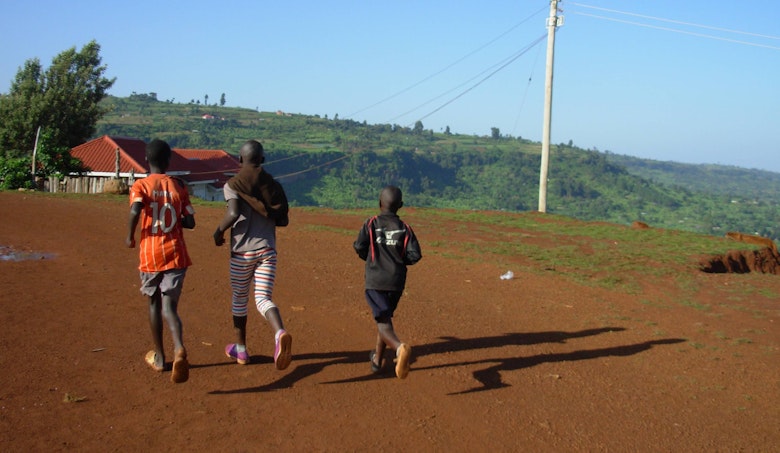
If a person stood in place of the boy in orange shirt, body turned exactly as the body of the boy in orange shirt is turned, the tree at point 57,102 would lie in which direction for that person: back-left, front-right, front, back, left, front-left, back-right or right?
front

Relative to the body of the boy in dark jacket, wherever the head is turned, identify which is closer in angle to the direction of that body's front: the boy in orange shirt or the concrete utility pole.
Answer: the concrete utility pole

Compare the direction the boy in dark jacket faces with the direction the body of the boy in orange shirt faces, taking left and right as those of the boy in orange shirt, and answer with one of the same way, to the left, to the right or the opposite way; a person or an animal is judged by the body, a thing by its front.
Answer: the same way

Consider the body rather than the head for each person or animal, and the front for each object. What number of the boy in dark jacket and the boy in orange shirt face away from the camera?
2

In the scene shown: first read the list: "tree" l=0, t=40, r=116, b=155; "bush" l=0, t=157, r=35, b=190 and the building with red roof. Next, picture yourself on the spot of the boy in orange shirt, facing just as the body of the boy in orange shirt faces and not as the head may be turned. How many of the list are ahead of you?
3

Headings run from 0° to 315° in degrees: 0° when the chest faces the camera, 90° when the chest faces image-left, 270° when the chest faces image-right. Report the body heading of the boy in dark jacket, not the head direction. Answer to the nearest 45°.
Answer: approximately 180°

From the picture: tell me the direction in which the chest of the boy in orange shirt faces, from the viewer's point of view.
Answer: away from the camera

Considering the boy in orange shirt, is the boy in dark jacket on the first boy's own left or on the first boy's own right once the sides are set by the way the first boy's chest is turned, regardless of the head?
on the first boy's own right

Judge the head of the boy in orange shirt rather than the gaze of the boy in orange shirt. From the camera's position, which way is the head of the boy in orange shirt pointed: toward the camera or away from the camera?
away from the camera

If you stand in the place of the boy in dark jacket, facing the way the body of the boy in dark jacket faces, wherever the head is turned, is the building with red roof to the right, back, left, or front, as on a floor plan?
front

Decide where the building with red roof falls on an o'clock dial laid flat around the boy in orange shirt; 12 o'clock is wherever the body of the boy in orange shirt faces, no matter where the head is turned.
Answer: The building with red roof is roughly at 12 o'clock from the boy in orange shirt.
